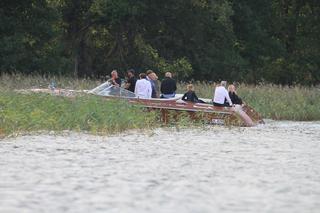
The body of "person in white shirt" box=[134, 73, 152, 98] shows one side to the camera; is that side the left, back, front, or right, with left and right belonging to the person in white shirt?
back

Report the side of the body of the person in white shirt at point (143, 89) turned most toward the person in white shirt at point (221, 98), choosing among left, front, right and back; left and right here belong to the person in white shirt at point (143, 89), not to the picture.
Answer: right

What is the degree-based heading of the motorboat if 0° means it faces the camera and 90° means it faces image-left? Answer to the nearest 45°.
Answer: approximately 90°
